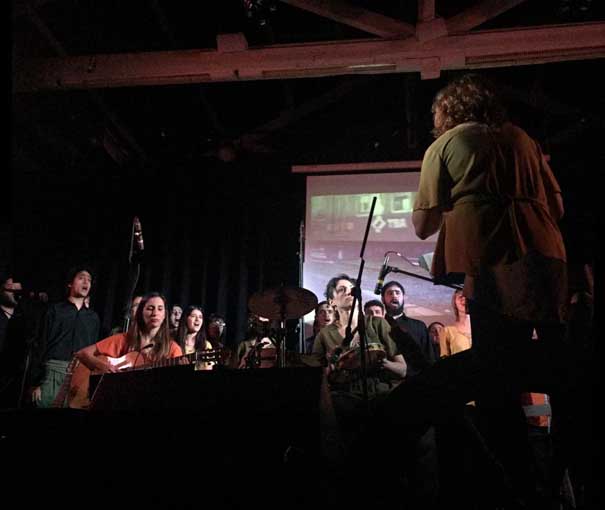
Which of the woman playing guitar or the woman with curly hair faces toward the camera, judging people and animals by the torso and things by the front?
the woman playing guitar

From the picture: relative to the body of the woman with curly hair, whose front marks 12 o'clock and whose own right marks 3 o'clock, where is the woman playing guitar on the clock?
The woman playing guitar is roughly at 12 o'clock from the woman with curly hair.

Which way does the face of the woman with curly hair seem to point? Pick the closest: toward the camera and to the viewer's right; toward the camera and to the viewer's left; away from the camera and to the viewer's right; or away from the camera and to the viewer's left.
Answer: away from the camera and to the viewer's left

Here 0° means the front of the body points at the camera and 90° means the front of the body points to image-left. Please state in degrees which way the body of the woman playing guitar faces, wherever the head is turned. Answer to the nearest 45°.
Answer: approximately 0°

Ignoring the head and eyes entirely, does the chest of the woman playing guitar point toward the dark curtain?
no

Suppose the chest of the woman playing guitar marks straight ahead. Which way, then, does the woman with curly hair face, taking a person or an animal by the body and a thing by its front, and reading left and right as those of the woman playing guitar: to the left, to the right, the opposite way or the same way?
the opposite way

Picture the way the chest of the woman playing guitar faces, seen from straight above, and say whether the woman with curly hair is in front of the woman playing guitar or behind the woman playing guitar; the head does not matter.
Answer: in front

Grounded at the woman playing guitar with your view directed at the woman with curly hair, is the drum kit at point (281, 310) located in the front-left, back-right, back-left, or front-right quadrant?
front-left

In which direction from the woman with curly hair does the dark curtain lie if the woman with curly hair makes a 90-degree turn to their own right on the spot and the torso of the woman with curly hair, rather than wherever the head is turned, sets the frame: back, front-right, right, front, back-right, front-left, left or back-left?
left

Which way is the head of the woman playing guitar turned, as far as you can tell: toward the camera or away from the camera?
toward the camera

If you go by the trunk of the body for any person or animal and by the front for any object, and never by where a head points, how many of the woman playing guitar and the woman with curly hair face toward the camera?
1

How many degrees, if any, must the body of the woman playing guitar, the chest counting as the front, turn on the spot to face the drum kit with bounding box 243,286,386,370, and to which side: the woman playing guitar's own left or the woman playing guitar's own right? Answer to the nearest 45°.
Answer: approximately 90° to the woman playing guitar's own left

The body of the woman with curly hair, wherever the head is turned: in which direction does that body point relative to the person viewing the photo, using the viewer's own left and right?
facing away from the viewer and to the left of the viewer
